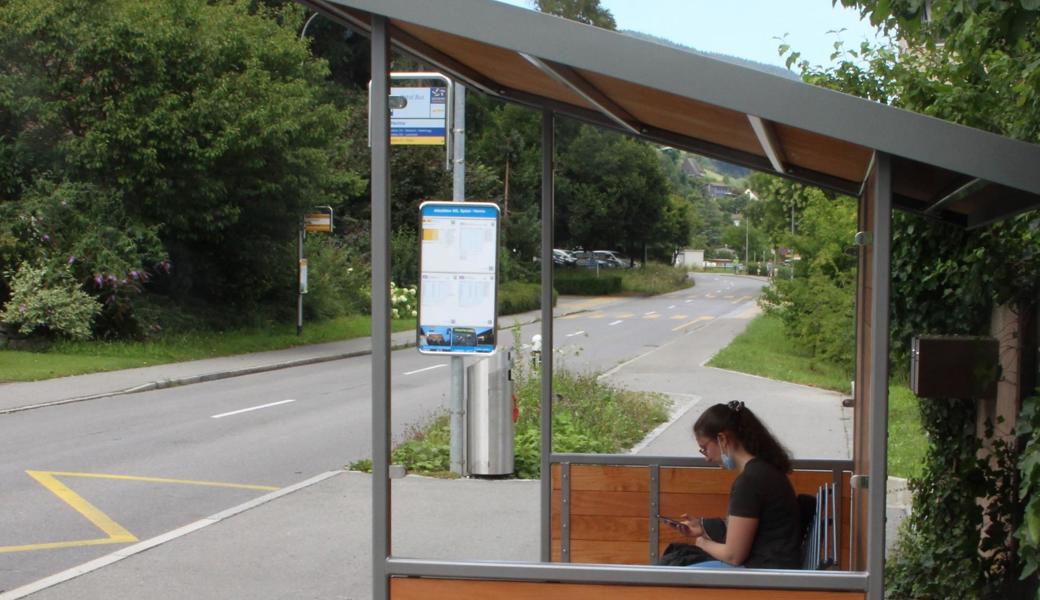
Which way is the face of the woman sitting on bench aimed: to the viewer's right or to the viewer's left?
to the viewer's left

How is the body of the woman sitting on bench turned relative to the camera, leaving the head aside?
to the viewer's left

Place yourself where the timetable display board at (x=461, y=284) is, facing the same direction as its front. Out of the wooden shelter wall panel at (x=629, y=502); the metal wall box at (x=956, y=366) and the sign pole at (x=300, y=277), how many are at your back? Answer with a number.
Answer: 1

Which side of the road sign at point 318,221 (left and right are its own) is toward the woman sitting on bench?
front

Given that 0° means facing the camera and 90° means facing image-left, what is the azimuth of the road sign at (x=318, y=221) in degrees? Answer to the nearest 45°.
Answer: approximately 0°

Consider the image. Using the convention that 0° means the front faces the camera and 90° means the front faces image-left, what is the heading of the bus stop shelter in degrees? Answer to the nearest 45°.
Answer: approximately 90°

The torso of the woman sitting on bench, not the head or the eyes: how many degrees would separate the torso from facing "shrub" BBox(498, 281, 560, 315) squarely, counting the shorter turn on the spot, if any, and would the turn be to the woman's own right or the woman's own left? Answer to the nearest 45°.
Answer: approximately 90° to the woman's own right

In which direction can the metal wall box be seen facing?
to the viewer's left

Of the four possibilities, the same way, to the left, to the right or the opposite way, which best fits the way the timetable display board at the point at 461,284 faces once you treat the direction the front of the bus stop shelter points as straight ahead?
to the left

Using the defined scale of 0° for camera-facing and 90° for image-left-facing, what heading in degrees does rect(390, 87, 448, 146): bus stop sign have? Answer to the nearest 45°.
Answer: approximately 0°

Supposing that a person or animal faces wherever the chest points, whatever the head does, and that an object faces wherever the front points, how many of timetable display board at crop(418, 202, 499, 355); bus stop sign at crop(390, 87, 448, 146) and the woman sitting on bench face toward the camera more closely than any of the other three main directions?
2

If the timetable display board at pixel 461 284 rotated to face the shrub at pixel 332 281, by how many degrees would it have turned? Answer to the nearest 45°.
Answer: approximately 180°
